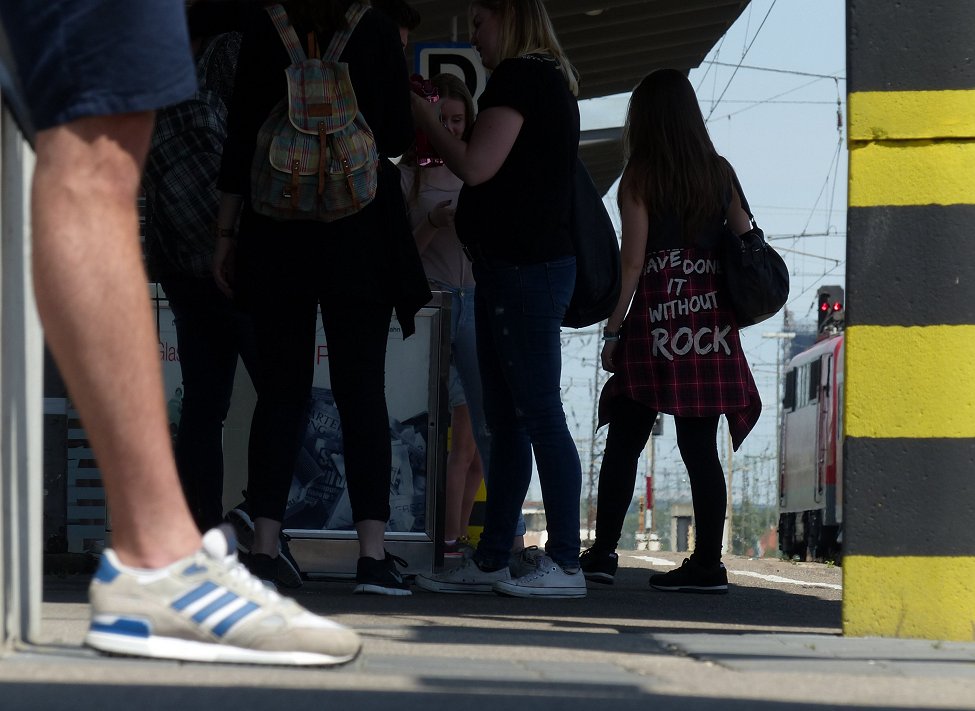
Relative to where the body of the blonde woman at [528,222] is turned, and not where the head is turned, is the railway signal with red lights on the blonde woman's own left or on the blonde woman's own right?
on the blonde woman's own right

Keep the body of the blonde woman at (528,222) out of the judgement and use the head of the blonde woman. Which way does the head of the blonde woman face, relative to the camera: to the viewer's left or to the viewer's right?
to the viewer's left

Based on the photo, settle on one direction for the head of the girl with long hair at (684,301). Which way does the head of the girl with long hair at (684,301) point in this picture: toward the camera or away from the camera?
away from the camera

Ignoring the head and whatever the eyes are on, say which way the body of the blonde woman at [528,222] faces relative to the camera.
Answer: to the viewer's left

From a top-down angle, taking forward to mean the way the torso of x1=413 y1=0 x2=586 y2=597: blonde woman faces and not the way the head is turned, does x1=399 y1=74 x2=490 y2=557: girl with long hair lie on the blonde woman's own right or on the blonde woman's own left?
on the blonde woman's own right

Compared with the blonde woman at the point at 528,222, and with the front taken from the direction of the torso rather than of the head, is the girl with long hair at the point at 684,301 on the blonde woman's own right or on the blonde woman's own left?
on the blonde woman's own right

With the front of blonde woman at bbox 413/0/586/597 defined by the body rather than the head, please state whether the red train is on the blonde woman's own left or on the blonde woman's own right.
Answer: on the blonde woman's own right

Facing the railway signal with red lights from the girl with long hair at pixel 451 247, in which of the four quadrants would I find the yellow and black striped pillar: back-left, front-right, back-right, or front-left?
back-right
